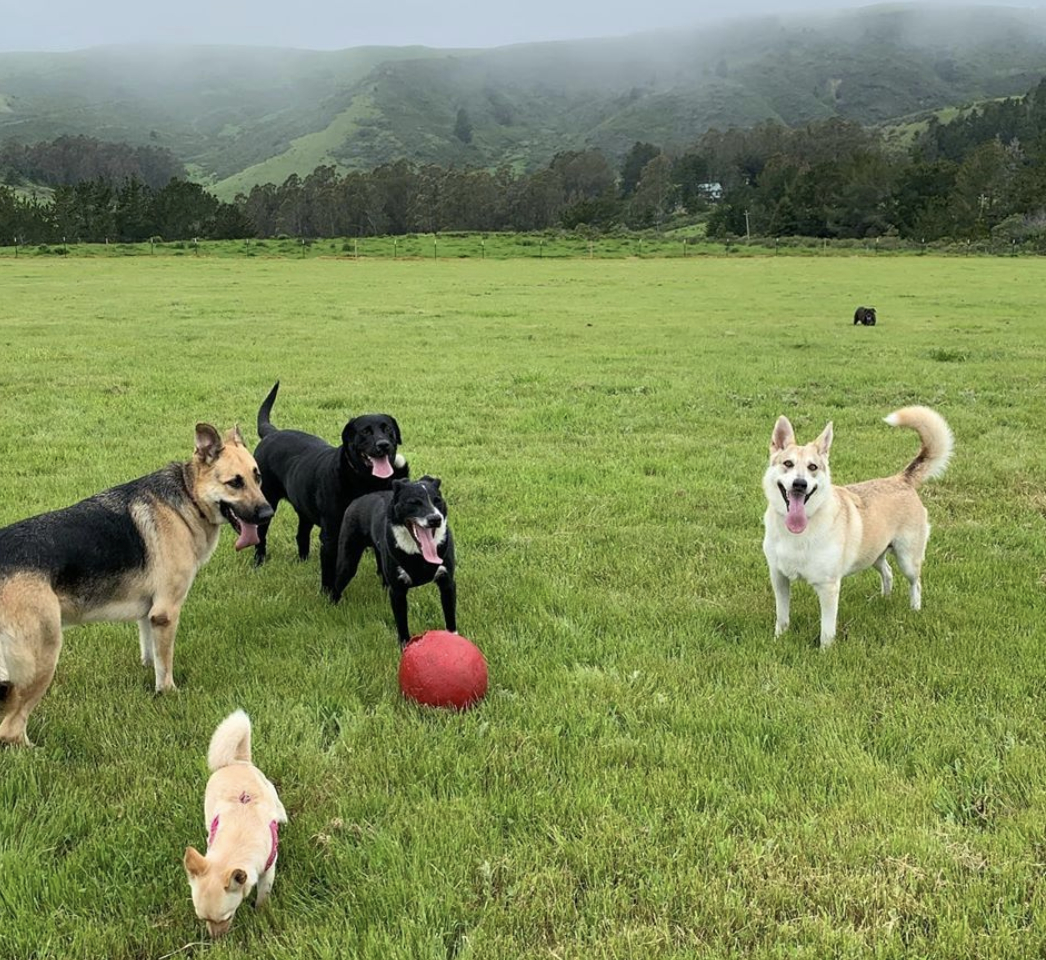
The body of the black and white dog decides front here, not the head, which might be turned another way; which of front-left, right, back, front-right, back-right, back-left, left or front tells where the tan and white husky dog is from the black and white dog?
front-left

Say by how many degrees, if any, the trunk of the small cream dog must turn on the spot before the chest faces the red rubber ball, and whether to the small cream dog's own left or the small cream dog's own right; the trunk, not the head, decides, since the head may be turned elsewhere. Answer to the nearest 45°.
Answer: approximately 135° to the small cream dog's own left

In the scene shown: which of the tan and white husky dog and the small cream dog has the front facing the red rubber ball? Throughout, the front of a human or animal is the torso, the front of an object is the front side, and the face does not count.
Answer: the tan and white husky dog

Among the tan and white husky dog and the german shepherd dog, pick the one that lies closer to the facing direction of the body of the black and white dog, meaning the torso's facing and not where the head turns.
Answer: the tan and white husky dog

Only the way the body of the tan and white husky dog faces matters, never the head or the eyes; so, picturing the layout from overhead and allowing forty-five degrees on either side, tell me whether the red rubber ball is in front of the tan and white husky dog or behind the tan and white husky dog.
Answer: in front

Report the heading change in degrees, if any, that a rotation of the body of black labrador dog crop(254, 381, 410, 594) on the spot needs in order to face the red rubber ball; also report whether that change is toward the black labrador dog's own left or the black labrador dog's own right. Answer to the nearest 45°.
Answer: approximately 45° to the black labrador dog's own right

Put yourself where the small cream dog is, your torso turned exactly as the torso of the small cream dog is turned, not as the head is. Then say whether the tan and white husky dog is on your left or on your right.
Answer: on your left

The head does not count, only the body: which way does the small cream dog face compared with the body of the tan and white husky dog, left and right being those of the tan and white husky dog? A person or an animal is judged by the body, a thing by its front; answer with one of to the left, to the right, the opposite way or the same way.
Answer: to the left

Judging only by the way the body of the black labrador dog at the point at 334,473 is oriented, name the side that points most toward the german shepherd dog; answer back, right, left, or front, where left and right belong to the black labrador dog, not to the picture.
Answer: right

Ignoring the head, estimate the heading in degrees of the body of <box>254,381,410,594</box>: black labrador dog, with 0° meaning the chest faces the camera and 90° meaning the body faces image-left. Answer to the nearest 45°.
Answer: approximately 315°
